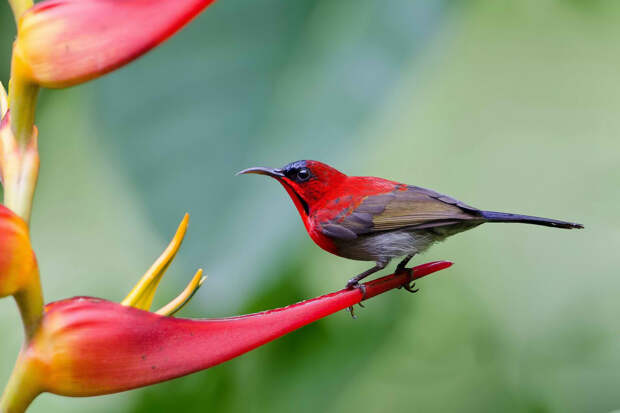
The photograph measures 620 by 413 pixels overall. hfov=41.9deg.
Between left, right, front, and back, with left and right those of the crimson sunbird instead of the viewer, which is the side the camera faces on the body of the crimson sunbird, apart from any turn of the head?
left
